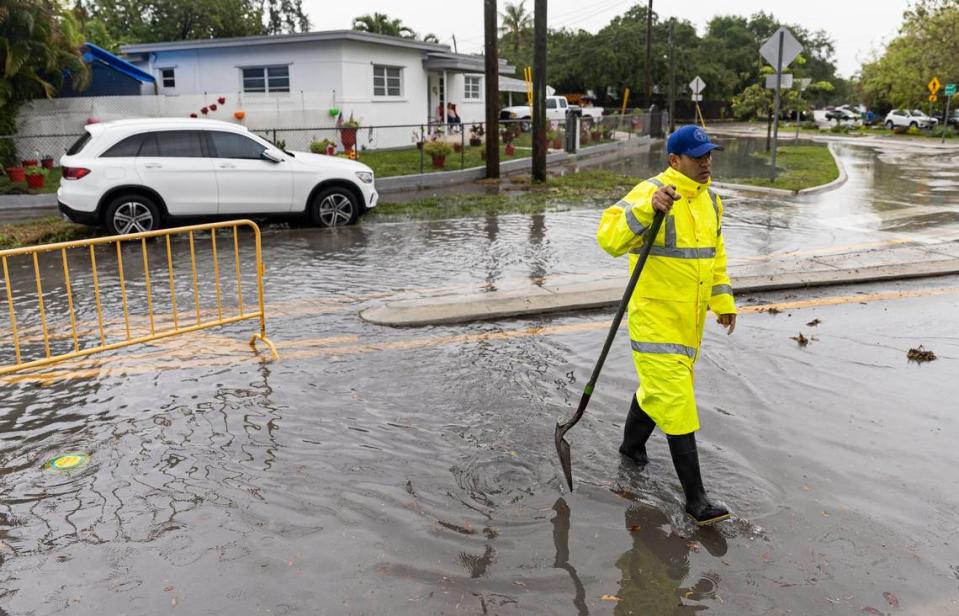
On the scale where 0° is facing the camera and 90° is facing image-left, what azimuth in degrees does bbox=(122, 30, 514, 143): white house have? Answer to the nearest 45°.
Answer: approximately 315°

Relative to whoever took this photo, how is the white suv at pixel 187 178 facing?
facing to the right of the viewer

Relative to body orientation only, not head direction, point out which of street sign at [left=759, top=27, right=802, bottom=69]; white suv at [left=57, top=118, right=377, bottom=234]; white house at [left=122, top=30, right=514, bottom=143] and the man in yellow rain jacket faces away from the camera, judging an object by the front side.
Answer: the street sign

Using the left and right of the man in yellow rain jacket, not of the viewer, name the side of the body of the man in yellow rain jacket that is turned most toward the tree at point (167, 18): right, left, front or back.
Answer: back

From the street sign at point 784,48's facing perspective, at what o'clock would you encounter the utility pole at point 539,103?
The utility pole is roughly at 9 o'clock from the street sign.

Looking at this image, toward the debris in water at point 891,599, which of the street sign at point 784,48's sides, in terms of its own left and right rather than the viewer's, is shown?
back

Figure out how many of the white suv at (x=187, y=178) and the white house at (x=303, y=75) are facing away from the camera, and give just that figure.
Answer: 0

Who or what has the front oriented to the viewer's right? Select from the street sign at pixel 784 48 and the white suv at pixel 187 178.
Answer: the white suv

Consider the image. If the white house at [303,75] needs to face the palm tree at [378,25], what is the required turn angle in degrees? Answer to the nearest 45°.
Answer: approximately 135° to its left

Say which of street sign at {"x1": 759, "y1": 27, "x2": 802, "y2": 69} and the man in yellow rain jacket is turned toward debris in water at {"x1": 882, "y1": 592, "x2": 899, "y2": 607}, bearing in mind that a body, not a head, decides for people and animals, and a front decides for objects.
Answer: the man in yellow rain jacket

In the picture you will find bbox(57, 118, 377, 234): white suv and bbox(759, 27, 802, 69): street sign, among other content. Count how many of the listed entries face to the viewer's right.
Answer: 1

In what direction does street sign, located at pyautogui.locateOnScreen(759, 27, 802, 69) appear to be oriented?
away from the camera
